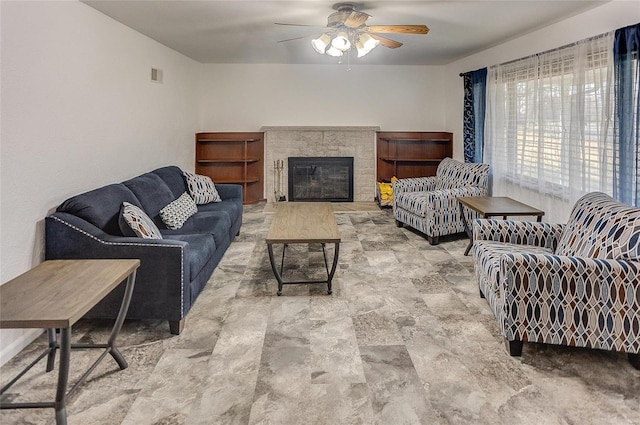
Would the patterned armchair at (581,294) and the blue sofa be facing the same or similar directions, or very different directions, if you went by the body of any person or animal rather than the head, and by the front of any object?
very different directions

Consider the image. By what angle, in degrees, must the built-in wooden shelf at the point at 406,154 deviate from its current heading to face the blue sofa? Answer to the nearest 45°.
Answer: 0° — it already faces it

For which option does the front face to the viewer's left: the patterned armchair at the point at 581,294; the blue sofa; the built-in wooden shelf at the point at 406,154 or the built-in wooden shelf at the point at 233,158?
the patterned armchair

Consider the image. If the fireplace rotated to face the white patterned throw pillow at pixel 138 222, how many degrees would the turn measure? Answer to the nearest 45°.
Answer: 0° — it already faces it

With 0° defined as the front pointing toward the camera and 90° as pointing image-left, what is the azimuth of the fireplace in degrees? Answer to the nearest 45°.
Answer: approximately 0°
